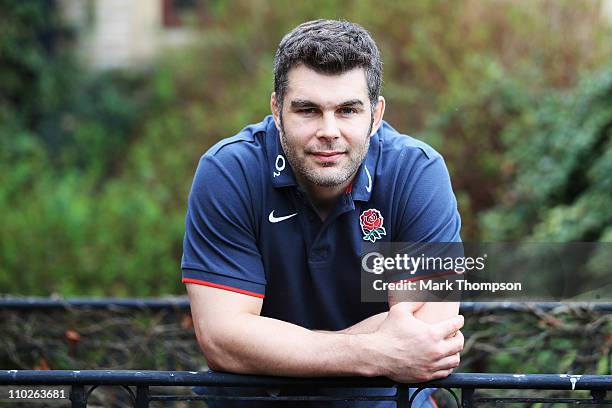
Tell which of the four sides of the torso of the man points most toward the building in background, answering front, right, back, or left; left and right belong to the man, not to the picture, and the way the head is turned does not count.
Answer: back

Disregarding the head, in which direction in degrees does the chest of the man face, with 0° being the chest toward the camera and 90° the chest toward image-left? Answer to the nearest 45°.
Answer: approximately 0°
